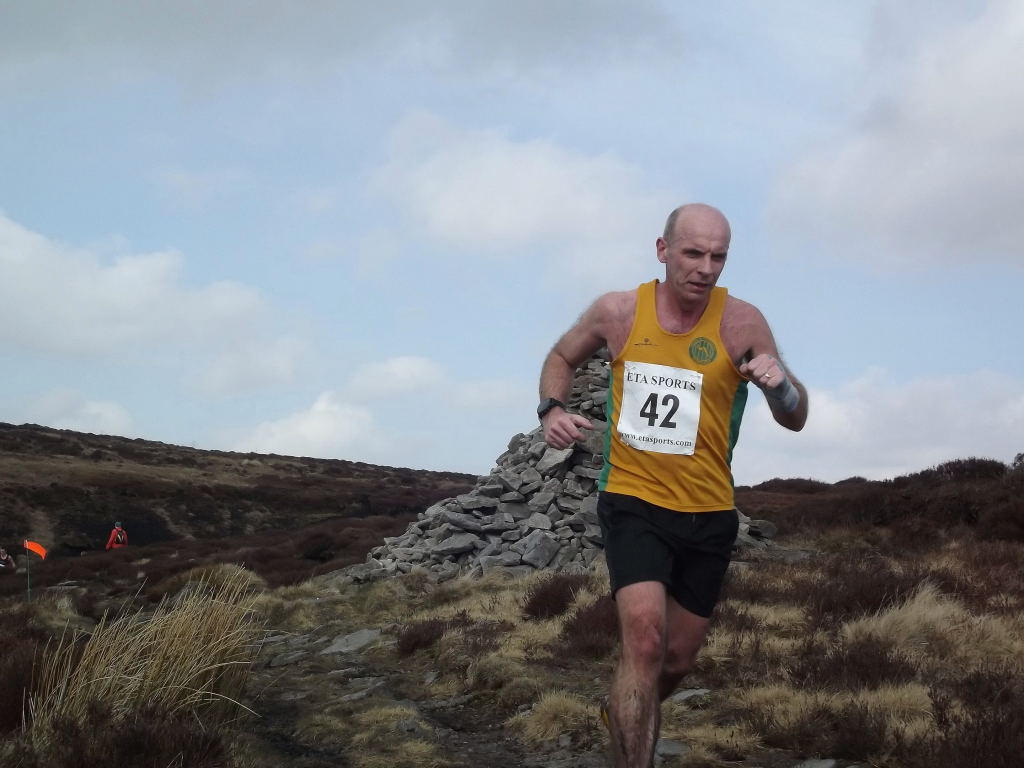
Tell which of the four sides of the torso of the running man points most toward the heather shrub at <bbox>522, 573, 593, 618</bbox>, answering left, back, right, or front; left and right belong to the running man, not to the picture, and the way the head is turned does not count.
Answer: back

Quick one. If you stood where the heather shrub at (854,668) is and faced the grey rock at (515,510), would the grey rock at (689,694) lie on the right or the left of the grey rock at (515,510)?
left

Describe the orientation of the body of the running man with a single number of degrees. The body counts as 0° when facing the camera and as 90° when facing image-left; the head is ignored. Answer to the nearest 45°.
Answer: approximately 0°

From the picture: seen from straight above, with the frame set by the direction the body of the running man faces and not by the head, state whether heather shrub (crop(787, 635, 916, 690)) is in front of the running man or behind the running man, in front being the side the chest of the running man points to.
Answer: behind

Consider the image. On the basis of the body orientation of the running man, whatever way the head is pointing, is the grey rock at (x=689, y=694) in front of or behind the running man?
behind

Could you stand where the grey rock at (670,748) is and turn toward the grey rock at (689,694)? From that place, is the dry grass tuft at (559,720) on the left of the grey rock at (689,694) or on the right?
left

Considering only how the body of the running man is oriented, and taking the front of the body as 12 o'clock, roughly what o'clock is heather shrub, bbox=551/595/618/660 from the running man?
The heather shrub is roughly at 6 o'clock from the running man.

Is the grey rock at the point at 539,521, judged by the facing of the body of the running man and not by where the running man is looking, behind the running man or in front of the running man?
behind

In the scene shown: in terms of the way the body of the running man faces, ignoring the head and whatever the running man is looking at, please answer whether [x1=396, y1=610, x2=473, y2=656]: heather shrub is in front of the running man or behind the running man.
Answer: behind

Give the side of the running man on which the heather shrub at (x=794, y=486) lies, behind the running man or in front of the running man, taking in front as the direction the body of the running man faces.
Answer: behind
